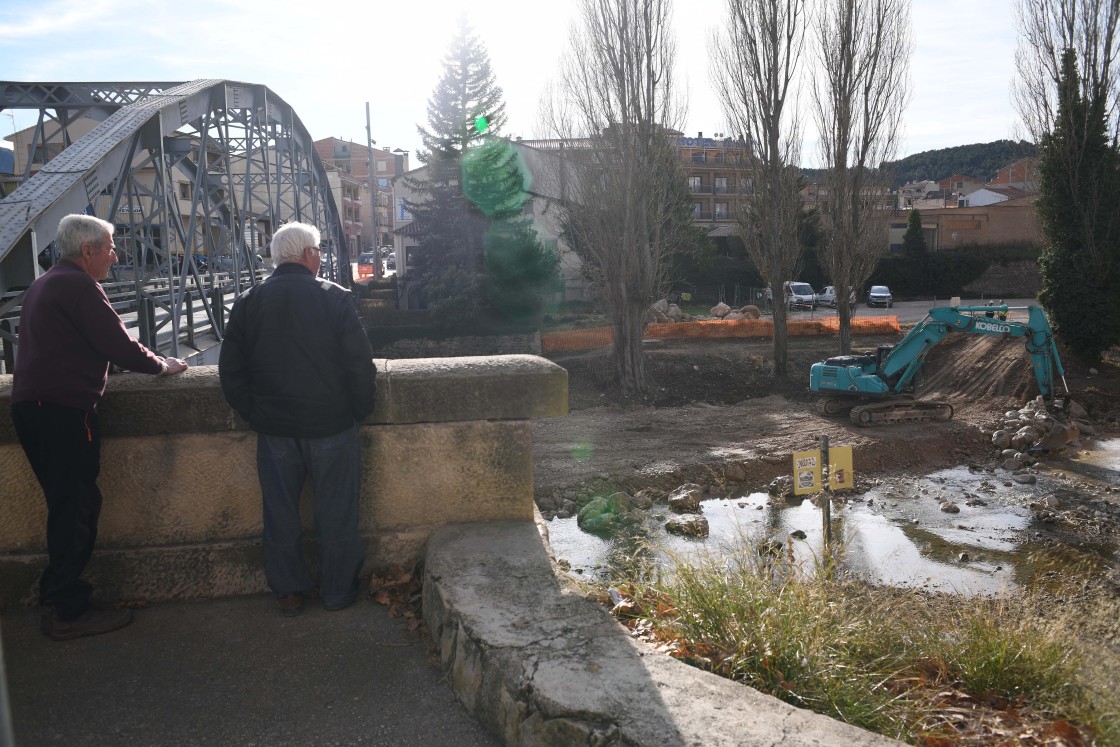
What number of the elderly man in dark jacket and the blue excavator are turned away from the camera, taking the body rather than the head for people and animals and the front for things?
1

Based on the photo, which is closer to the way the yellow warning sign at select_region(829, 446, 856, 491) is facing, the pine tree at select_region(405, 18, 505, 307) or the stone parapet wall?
the stone parapet wall

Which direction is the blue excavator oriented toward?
to the viewer's right

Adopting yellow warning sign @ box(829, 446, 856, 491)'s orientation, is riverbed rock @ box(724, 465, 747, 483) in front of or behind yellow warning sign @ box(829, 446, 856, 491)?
behind

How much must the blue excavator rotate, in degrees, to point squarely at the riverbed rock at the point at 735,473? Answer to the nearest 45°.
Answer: approximately 135° to its right

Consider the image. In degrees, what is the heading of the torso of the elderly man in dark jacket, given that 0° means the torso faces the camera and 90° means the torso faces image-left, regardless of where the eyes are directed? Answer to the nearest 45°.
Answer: approximately 180°

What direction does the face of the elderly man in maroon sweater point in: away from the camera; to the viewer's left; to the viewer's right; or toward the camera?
to the viewer's right

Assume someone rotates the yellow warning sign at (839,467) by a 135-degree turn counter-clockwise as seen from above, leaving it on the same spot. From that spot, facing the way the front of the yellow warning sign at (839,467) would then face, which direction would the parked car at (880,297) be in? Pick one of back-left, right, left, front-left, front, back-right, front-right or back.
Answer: front-left

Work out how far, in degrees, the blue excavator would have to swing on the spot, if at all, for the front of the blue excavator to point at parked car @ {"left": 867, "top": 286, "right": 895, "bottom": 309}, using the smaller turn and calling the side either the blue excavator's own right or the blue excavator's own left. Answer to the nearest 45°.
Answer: approximately 90° to the blue excavator's own left

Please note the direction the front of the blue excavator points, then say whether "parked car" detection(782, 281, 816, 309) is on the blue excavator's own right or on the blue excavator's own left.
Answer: on the blue excavator's own left

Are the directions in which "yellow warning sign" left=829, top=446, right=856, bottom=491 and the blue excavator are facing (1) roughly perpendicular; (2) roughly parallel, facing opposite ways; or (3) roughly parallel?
roughly perpendicular

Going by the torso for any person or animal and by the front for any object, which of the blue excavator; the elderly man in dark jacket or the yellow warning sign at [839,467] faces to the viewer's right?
the blue excavator

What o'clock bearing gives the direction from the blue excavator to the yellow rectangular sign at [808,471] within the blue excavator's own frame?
The yellow rectangular sign is roughly at 3 o'clock from the blue excavator.
